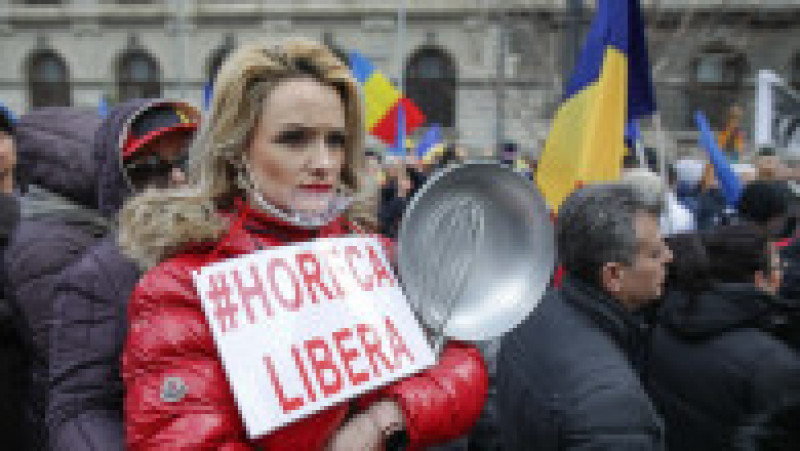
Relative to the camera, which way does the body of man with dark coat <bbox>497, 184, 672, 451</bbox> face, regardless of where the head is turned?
to the viewer's right

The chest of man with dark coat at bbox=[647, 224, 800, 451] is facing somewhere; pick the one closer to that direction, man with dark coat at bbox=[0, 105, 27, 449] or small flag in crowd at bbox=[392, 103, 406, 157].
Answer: the small flag in crowd

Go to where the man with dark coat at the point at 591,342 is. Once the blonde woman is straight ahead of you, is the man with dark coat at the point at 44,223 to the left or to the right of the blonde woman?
right

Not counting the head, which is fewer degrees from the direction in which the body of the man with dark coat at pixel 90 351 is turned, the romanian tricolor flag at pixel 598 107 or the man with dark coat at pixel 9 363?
the romanian tricolor flag

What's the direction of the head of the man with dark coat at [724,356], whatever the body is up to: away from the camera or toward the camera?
away from the camera

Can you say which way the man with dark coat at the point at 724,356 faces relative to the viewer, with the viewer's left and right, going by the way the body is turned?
facing away from the viewer and to the right of the viewer

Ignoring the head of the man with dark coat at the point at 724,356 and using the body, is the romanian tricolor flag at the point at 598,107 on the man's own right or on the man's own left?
on the man's own left

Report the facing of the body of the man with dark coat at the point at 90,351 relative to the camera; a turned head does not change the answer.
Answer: to the viewer's right

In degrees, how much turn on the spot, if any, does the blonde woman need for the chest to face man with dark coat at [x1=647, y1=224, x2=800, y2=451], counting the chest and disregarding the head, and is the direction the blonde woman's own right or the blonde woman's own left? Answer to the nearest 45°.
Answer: approximately 90° to the blonde woman's own left

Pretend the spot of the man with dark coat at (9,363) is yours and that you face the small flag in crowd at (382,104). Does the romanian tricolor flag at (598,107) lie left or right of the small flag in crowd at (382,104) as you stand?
right
